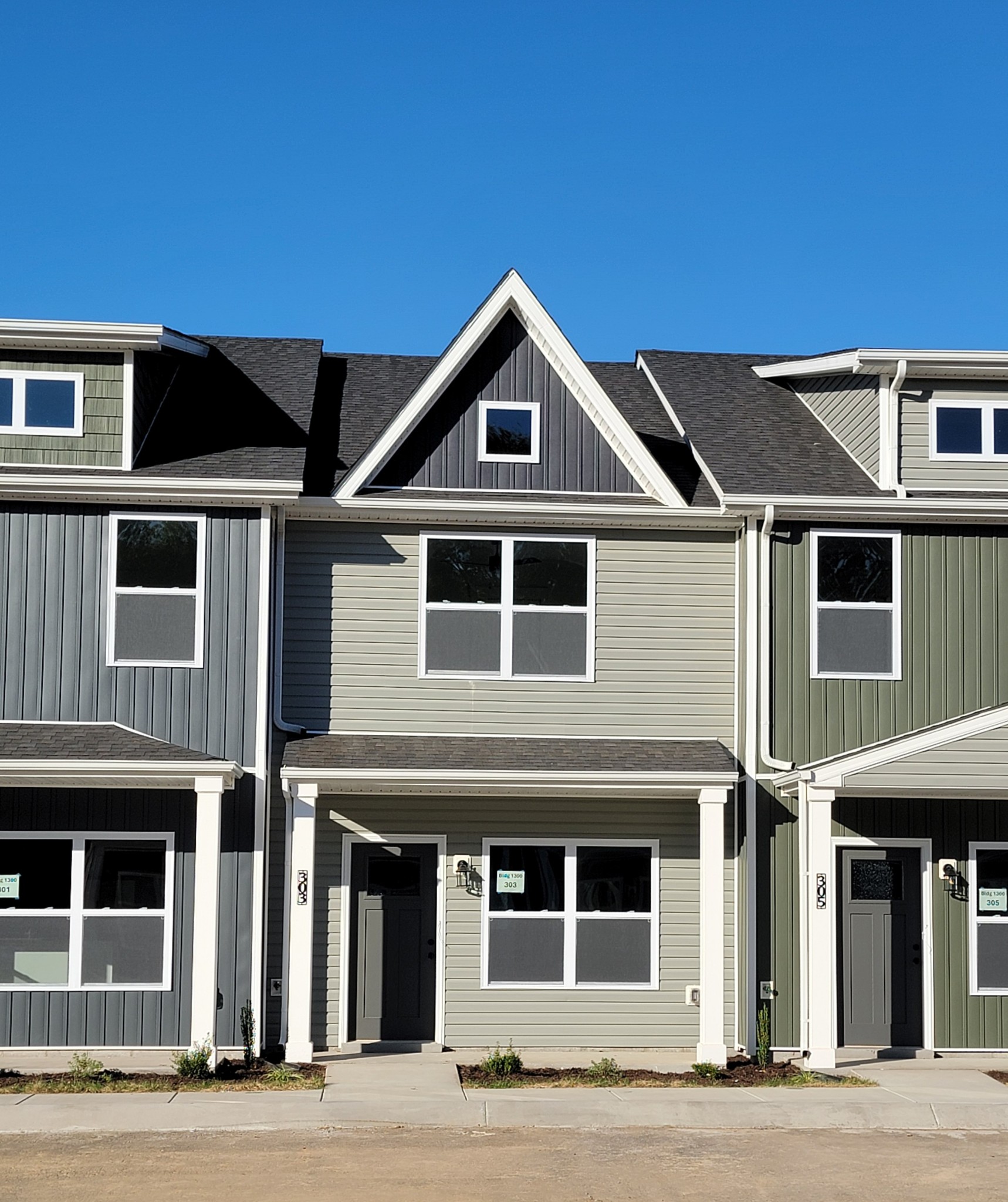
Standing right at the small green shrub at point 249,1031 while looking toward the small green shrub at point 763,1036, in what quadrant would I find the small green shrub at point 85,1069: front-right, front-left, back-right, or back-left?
back-right

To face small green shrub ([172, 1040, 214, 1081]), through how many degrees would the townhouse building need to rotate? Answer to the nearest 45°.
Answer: approximately 45° to its right

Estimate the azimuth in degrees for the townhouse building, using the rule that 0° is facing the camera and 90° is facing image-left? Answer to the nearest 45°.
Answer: approximately 0°

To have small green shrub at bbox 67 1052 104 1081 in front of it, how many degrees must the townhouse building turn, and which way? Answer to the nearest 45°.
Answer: approximately 45° to its right
